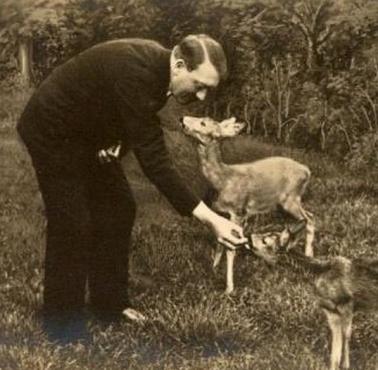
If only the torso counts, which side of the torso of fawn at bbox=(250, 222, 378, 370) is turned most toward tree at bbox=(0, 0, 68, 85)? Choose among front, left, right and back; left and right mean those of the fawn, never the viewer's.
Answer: front

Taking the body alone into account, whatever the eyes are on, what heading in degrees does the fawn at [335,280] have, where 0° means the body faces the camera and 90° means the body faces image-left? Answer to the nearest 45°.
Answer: approximately 90°

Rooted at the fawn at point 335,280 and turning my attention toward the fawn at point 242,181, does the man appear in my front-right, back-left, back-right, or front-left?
front-left

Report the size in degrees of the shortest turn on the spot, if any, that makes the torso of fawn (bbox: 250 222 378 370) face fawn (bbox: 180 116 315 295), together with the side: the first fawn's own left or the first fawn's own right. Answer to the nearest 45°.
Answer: approximately 45° to the first fawn's own right

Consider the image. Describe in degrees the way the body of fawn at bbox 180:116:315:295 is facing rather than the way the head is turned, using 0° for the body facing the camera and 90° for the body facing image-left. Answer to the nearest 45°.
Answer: approximately 90°

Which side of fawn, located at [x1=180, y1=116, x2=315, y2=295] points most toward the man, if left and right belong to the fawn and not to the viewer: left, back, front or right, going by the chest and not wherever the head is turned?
front

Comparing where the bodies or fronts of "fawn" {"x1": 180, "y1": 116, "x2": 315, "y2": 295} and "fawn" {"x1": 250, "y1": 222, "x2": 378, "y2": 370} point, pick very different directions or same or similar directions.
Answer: same or similar directions

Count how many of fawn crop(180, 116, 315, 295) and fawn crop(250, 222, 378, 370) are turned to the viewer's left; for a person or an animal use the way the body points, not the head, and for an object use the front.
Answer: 2

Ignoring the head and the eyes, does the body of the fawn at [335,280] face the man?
yes
